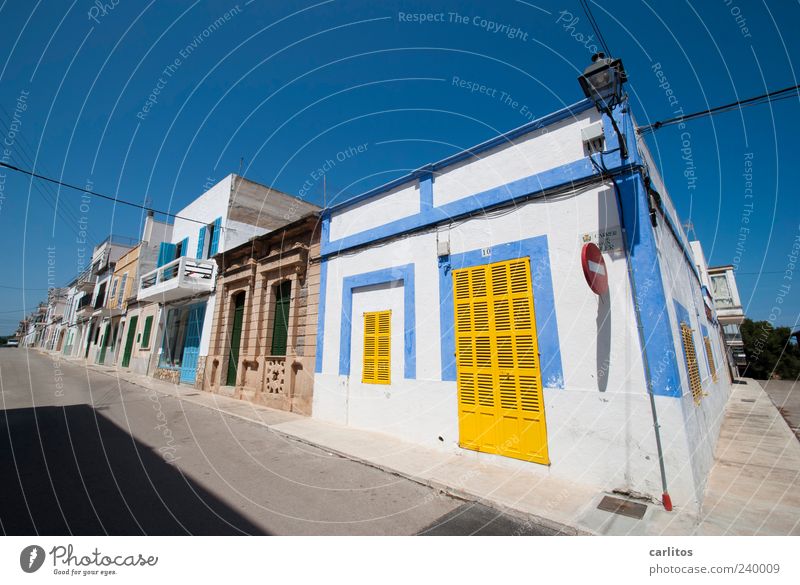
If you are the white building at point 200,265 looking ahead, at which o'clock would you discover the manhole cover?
The manhole cover is roughly at 10 o'clock from the white building.

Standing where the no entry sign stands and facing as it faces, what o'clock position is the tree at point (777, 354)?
The tree is roughly at 8 o'clock from the no entry sign.

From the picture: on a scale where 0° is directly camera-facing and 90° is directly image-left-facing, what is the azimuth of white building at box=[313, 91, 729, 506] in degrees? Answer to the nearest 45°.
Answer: approximately 45°

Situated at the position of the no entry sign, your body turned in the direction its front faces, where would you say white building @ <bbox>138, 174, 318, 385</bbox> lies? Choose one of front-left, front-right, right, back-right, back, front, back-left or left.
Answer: back-right

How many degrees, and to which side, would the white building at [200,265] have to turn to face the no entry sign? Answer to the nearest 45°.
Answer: approximately 45° to its left

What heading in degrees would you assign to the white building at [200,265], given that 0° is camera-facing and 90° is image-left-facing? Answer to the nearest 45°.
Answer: approximately 45°

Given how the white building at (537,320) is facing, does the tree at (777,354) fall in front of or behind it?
behind
